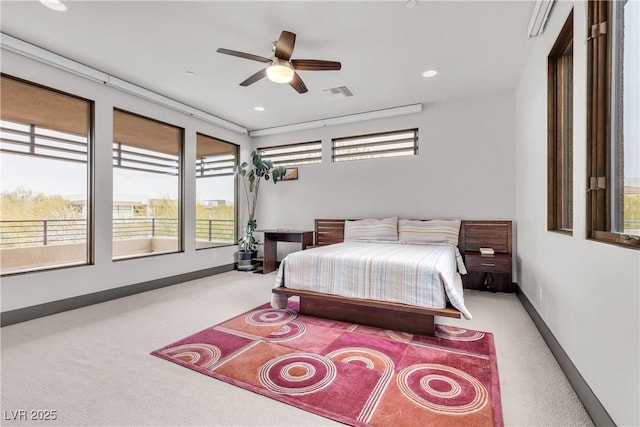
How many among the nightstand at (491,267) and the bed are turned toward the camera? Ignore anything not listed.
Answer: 2

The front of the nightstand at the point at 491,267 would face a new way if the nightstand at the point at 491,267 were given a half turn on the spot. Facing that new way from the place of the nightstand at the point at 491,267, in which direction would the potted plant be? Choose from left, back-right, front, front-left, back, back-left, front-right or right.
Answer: left

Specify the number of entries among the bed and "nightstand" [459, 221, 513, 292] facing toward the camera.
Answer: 2

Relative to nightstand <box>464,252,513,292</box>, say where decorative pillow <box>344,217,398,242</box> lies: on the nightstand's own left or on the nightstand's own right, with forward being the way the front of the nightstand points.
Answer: on the nightstand's own right

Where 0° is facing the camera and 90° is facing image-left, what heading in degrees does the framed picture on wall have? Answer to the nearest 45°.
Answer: approximately 45°

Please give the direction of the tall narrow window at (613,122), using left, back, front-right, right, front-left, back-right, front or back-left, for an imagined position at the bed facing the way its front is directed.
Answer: front-left

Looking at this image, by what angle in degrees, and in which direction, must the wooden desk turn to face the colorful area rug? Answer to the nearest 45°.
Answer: approximately 45° to its left

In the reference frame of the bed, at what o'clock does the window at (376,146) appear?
The window is roughly at 6 o'clock from the bed.

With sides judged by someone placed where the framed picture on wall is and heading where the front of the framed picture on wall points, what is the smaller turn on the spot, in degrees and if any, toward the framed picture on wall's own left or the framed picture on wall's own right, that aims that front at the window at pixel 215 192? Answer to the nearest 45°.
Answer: approximately 45° to the framed picture on wall's own right
